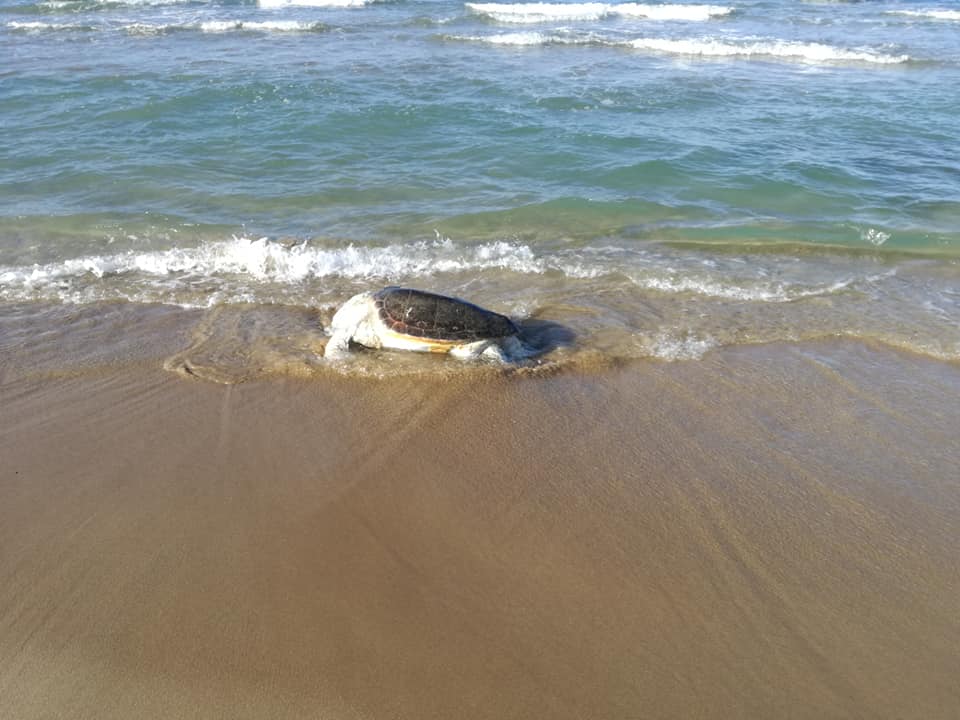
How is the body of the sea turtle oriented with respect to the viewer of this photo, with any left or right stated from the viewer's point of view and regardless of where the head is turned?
facing to the left of the viewer
